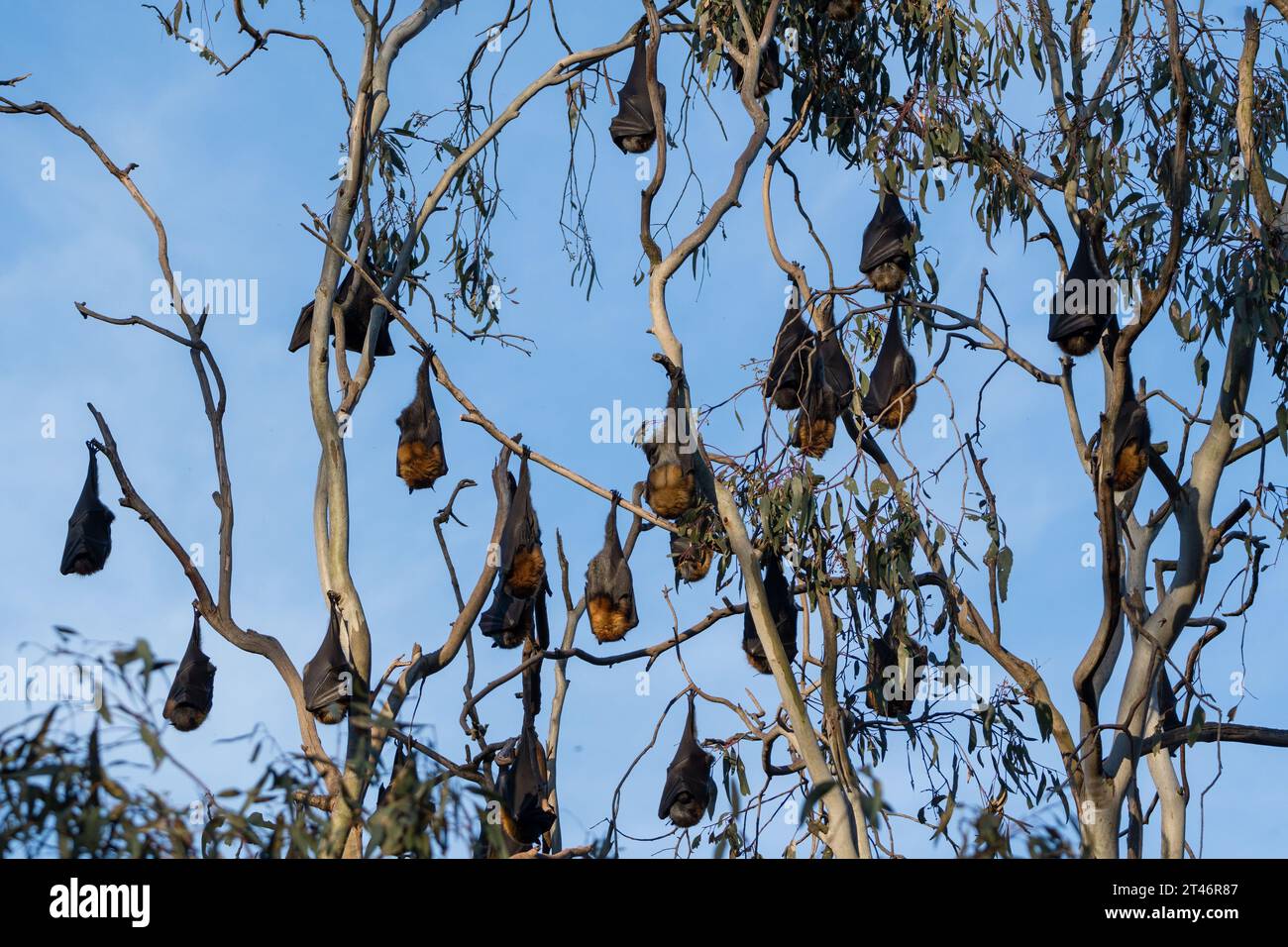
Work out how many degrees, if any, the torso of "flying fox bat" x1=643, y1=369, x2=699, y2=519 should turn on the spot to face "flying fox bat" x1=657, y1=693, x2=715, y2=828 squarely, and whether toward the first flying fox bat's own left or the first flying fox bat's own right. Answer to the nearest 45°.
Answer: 0° — it already faces it

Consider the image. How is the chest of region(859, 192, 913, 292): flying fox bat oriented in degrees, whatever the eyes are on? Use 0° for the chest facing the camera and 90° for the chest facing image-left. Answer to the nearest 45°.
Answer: approximately 0°

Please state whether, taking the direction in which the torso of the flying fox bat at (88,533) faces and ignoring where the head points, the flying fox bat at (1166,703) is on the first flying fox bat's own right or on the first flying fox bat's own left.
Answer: on the first flying fox bat's own left

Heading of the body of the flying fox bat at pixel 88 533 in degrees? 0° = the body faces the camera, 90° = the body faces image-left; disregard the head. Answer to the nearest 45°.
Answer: approximately 0°
